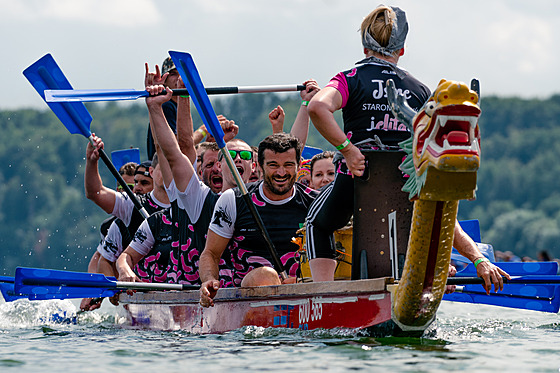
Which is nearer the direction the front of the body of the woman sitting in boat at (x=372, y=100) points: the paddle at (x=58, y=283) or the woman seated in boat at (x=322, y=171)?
the woman seated in boat

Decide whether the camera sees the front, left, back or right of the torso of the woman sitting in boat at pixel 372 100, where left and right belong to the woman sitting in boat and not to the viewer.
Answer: back

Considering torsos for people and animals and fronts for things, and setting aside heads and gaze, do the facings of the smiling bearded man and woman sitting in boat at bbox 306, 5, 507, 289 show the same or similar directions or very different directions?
very different directions

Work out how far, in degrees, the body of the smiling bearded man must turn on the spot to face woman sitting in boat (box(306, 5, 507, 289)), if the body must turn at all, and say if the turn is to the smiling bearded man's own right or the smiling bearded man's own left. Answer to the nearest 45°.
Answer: approximately 45° to the smiling bearded man's own left

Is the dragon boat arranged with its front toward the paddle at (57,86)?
no

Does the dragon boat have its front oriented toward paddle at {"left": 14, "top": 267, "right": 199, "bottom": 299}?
no

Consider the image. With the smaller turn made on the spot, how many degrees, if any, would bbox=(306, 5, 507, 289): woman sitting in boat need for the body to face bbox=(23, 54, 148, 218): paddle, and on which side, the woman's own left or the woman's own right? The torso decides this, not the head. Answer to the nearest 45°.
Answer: approximately 45° to the woman's own left

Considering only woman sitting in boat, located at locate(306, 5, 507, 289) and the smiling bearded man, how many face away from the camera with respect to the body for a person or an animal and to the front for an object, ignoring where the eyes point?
1

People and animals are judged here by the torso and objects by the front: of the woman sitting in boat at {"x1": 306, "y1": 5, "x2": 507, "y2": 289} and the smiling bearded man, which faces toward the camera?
the smiling bearded man

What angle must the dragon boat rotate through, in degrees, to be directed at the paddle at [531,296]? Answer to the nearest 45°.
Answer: approximately 90° to its left

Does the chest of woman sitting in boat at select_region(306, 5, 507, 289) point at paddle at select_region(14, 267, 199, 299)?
no

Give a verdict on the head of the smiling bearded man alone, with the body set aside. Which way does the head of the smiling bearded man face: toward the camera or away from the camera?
toward the camera

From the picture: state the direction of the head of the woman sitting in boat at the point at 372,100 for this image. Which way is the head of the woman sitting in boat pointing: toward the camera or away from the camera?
away from the camera

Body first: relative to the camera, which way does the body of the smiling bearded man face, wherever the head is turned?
toward the camera
